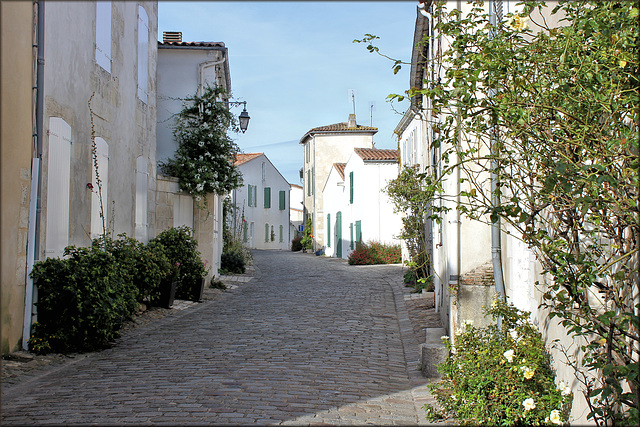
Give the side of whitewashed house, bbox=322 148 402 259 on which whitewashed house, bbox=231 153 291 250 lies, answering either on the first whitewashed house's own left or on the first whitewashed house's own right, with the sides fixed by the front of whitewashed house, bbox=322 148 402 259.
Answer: on the first whitewashed house's own right

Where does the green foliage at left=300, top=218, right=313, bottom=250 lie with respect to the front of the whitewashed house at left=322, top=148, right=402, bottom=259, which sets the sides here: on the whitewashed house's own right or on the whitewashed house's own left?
on the whitewashed house's own right

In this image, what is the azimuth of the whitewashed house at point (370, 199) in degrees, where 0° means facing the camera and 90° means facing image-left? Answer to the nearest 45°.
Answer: approximately 45°

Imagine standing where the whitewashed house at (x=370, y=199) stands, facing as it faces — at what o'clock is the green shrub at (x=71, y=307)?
The green shrub is roughly at 11 o'clock from the whitewashed house.

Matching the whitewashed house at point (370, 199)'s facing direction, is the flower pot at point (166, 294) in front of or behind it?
in front

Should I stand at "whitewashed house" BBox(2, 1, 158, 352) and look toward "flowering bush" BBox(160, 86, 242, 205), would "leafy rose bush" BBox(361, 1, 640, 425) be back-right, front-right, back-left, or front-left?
back-right

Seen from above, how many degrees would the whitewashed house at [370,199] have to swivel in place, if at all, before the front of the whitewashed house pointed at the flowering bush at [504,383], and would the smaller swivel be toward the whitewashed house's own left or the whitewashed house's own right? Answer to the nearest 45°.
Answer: approximately 45° to the whitewashed house's own left

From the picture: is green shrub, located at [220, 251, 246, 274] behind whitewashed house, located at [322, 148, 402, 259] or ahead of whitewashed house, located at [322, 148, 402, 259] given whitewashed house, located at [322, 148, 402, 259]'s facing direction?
ahead

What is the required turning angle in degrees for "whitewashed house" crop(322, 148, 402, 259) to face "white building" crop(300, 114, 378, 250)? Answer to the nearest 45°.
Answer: approximately 135° to its right
